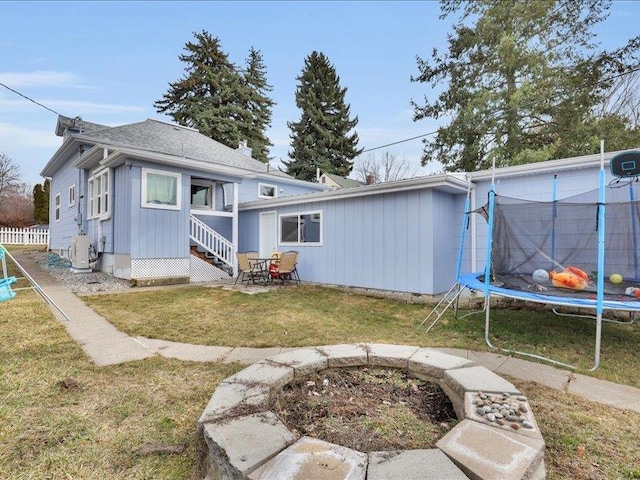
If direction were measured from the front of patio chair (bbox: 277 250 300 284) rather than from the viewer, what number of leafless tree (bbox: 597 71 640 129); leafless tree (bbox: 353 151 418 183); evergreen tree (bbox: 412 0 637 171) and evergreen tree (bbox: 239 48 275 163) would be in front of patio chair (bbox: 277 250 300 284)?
0

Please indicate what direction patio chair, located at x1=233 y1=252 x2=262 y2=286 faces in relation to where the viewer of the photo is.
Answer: facing the viewer and to the right of the viewer

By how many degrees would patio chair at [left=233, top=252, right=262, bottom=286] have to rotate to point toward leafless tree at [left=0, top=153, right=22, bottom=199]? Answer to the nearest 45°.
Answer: approximately 180°

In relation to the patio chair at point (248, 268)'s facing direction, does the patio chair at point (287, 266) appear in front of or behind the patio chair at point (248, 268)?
in front

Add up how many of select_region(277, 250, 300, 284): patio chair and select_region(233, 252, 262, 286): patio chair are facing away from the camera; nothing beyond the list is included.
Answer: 0

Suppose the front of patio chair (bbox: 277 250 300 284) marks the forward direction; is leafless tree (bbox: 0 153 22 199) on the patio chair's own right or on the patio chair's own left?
on the patio chair's own right

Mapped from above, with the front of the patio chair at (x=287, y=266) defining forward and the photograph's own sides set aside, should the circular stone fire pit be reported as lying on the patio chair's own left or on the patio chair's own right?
on the patio chair's own left

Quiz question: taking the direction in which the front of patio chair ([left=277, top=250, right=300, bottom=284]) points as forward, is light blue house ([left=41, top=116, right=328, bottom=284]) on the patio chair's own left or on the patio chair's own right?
on the patio chair's own right

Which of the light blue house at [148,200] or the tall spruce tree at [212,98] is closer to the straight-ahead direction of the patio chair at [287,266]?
the light blue house

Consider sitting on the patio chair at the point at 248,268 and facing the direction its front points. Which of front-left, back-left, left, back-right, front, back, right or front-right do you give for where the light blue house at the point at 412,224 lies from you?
front

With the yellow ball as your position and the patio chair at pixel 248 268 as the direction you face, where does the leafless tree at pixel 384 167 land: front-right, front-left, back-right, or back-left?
front-right

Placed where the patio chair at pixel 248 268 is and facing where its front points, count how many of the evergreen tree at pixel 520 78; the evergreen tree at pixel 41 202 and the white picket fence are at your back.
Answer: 2

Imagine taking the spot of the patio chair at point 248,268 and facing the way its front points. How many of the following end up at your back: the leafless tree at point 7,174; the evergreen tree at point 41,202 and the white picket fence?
3
